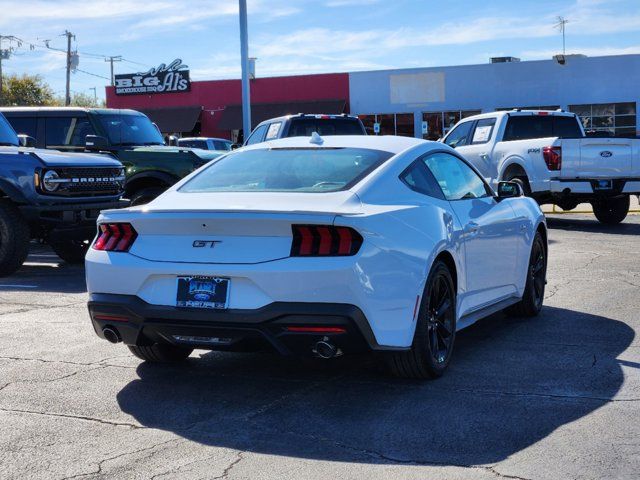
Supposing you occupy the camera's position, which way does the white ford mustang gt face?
facing away from the viewer and to the right of the viewer

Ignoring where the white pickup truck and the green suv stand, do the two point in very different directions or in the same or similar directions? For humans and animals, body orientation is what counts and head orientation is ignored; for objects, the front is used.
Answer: very different directions

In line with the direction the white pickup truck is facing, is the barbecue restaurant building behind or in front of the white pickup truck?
in front

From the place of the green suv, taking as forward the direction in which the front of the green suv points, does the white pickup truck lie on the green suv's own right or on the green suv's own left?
on the green suv's own left

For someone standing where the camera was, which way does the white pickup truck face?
facing away from the viewer and to the left of the viewer

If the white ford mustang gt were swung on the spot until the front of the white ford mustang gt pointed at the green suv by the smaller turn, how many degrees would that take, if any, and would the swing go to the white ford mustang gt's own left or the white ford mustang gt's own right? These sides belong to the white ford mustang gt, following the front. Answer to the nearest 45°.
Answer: approximately 45° to the white ford mustang gt's own left
